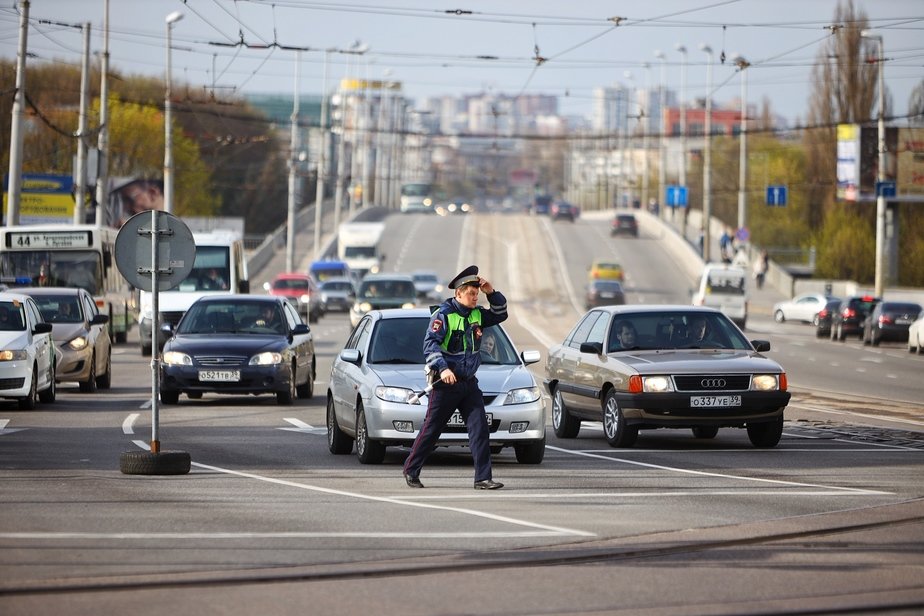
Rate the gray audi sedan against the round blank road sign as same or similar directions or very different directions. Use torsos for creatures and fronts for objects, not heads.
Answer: very different directions

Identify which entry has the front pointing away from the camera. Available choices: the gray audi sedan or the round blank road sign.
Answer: the round blank road sign

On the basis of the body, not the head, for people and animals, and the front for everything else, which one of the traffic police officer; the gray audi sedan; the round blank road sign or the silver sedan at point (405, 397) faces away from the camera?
the round blank road sign

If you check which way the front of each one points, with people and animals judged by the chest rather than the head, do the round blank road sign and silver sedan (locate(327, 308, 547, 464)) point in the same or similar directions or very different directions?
very different directions

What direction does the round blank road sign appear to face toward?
away from the camera

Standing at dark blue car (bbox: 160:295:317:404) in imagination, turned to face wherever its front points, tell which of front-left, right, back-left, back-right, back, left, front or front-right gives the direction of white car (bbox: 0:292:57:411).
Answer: right

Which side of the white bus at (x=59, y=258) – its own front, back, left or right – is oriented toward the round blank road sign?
front

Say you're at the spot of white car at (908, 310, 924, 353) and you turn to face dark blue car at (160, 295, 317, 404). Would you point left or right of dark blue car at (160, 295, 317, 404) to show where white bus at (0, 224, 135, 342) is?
right

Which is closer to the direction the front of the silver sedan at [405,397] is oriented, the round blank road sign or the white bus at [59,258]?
the round blank road sign

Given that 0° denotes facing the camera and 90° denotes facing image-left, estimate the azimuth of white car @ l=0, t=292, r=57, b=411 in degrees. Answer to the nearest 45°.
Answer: approximately 0°

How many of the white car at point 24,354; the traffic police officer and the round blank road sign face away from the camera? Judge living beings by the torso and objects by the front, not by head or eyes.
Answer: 1
